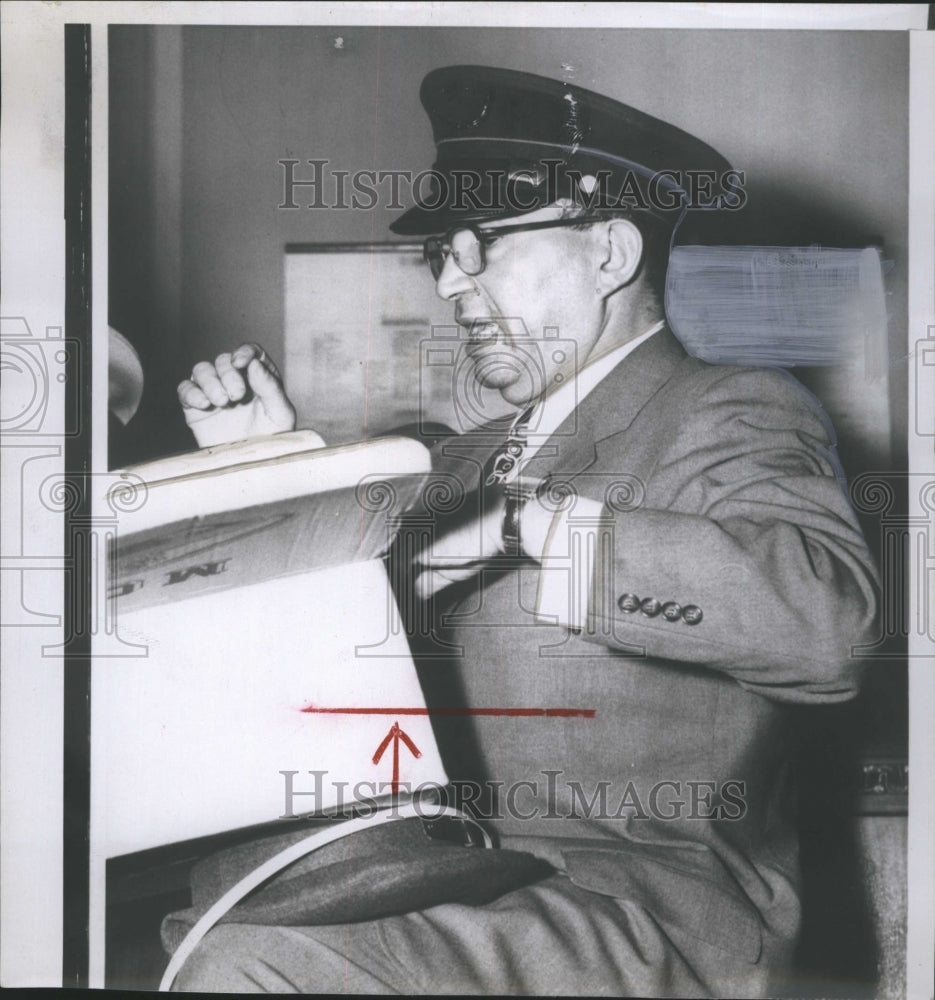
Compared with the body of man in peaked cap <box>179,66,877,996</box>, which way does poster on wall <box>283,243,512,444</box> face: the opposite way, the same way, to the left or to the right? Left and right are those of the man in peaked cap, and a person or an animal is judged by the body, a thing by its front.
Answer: to the left

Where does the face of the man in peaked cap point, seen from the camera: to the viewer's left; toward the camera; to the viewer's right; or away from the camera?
to the viewer's left

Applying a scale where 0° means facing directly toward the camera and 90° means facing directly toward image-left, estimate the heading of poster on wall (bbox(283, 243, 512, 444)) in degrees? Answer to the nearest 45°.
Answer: approximately 0°

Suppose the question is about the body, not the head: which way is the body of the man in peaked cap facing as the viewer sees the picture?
to the viewer's left
